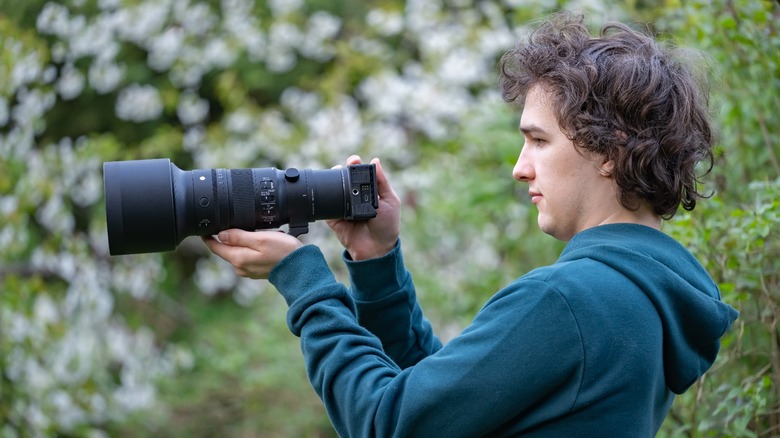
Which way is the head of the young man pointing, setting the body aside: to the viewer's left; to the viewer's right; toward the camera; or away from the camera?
to the viewer's left

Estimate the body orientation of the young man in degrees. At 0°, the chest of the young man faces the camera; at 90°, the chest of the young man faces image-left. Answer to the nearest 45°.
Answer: approximately 90°
